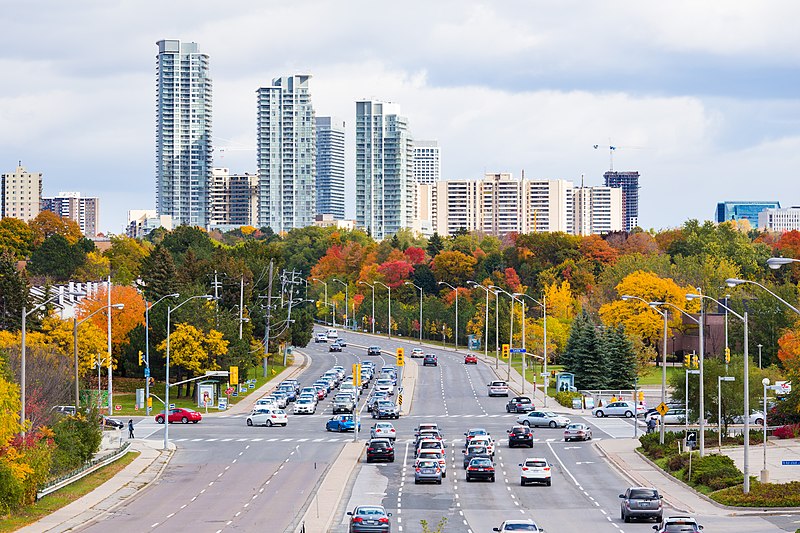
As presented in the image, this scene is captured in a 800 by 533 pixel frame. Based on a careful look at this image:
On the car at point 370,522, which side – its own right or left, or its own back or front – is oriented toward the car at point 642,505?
right

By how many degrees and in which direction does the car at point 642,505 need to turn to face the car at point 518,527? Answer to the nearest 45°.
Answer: approximately 135° to its left

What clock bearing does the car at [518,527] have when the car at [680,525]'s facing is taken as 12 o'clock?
the car at [518,527] is roughly at 8 o'clock from the car at [680,525].

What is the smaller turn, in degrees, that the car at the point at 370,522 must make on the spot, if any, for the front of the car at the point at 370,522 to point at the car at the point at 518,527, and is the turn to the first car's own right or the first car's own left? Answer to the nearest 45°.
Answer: approximately 135° to the first car's own right

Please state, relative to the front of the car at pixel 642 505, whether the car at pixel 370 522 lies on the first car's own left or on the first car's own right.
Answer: on the first car's own left

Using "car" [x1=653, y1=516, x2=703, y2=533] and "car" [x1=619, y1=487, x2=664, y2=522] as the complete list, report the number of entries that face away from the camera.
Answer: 2

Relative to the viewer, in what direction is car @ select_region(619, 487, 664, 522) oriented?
away from the camera

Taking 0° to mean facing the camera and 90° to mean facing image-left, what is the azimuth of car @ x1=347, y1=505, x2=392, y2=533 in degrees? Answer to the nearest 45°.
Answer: approximately 180°

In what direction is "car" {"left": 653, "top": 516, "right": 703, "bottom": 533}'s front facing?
away from the camera
